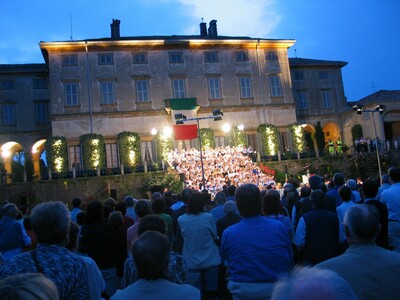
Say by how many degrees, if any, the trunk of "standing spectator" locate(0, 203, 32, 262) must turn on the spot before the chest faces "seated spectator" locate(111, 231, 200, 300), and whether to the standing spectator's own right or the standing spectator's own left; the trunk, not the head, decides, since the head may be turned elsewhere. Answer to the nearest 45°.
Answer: approximately 135° to the standing spectator's own right

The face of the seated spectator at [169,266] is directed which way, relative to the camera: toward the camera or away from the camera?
away from the camera

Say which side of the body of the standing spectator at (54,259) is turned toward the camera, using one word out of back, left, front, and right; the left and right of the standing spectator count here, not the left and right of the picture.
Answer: back

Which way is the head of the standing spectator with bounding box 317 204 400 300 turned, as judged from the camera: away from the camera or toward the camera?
away from the camera

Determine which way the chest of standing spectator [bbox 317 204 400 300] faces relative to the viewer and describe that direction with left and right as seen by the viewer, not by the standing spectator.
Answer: facing away from the viewer

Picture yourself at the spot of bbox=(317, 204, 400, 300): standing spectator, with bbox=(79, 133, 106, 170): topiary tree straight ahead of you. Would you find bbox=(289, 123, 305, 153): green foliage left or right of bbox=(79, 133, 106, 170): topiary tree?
right

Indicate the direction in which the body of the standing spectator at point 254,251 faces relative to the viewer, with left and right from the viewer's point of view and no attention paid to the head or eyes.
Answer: facing away from the viewer

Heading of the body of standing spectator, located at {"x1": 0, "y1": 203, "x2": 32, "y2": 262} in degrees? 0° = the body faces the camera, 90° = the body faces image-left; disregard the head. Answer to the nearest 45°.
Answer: approximately 225°

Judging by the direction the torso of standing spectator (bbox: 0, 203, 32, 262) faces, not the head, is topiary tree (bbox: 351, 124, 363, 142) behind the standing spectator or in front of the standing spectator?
in front

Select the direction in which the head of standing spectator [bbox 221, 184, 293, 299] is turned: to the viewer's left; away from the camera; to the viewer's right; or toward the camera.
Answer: away from the camera

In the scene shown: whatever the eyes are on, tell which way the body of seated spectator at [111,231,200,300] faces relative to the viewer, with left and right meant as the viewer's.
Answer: facing away from the viewer
